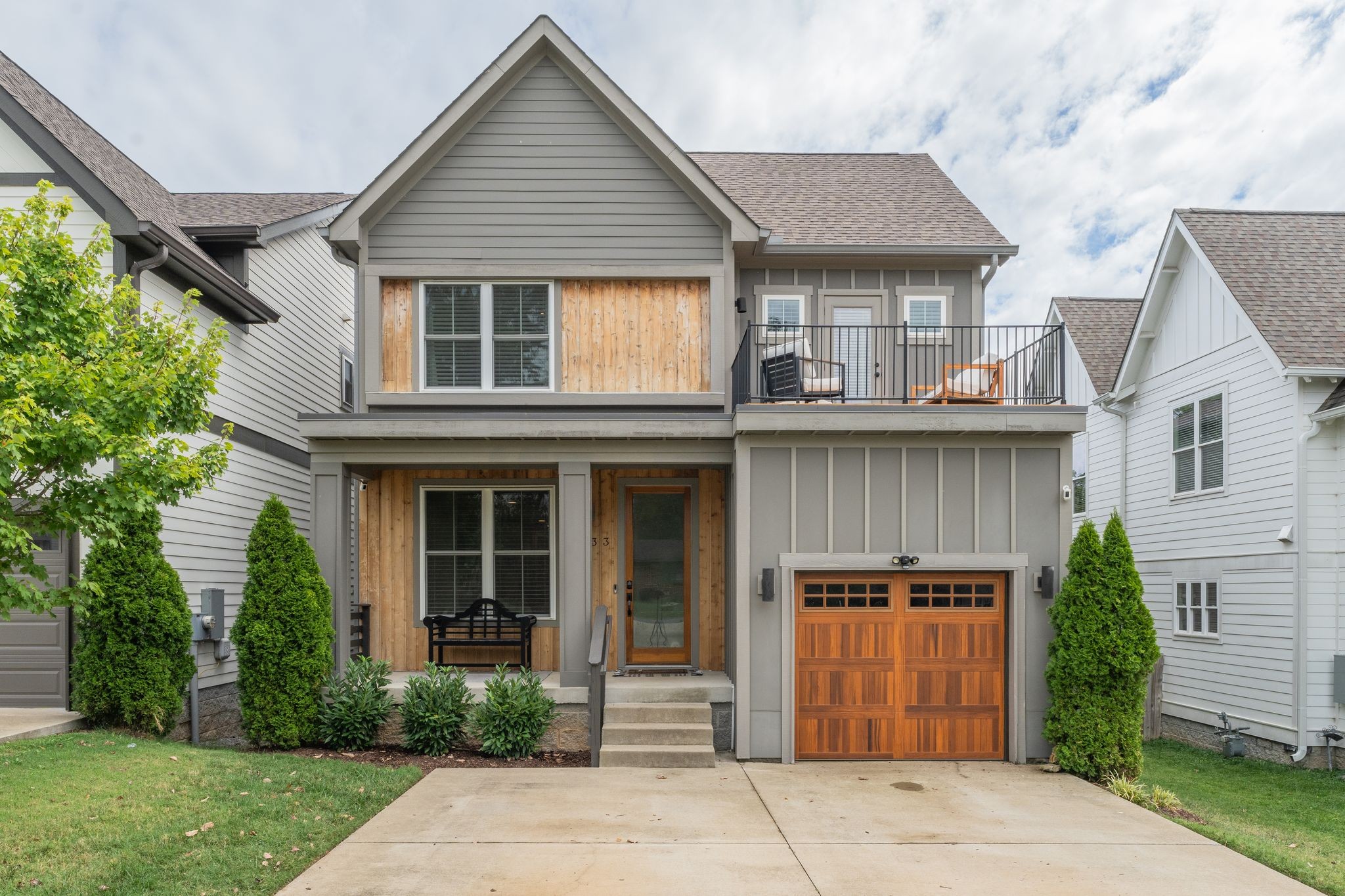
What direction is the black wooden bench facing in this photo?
toward the camera

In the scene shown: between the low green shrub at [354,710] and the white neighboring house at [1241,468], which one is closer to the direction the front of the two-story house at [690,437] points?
the low green shrub

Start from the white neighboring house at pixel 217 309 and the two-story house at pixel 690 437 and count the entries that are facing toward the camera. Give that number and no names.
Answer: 2

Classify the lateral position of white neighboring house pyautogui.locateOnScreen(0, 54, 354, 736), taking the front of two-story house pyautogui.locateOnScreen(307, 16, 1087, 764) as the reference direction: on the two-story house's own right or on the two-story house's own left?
on the two-story house's own right

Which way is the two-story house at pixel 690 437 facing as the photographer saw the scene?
facing the viewer

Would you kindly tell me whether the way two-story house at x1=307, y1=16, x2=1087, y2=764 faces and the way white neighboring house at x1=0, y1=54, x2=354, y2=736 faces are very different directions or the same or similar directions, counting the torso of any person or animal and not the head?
same or similar directions

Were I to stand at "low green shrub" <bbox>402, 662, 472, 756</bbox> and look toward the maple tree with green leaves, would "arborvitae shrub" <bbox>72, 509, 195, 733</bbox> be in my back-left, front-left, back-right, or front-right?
front-right

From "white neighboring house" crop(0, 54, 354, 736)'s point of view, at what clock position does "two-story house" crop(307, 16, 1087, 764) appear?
The two-story house is roughly at 10 o'clock from the white neighboring house.

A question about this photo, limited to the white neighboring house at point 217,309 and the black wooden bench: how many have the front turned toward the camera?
2

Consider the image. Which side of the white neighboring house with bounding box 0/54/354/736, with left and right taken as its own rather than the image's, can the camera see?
front
